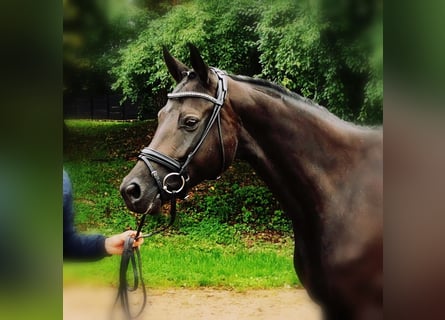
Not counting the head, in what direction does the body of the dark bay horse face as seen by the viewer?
to the viewer's left
